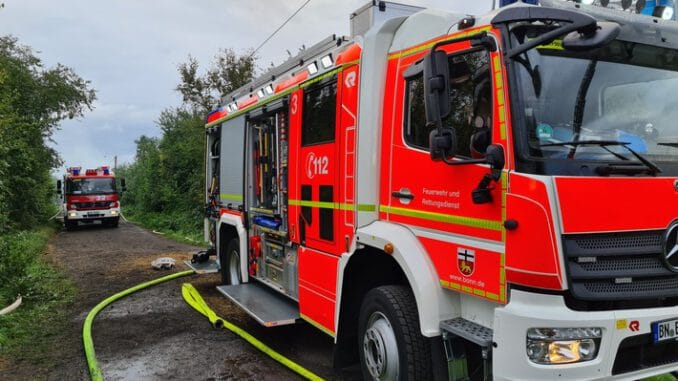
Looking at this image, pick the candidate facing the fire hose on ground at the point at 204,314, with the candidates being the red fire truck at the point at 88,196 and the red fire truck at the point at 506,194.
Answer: the red fire truck at the point at 88,196

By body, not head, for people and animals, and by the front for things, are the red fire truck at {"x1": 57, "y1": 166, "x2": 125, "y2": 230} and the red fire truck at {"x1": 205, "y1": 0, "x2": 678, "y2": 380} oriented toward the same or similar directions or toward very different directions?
same or similar directions

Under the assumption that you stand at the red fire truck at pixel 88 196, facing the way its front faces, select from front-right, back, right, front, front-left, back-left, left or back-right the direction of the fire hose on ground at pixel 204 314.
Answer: front

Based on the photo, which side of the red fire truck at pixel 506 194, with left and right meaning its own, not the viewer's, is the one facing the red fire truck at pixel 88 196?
back

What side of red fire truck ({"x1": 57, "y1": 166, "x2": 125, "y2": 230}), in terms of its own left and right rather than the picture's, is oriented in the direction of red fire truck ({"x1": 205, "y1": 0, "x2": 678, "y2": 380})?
front

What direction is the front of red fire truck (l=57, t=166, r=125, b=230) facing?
toward the camera

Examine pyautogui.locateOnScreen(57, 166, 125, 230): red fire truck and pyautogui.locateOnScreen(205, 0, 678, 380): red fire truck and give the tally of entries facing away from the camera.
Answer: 0

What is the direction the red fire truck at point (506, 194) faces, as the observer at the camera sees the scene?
facing the viewer and to the right of the viewer
